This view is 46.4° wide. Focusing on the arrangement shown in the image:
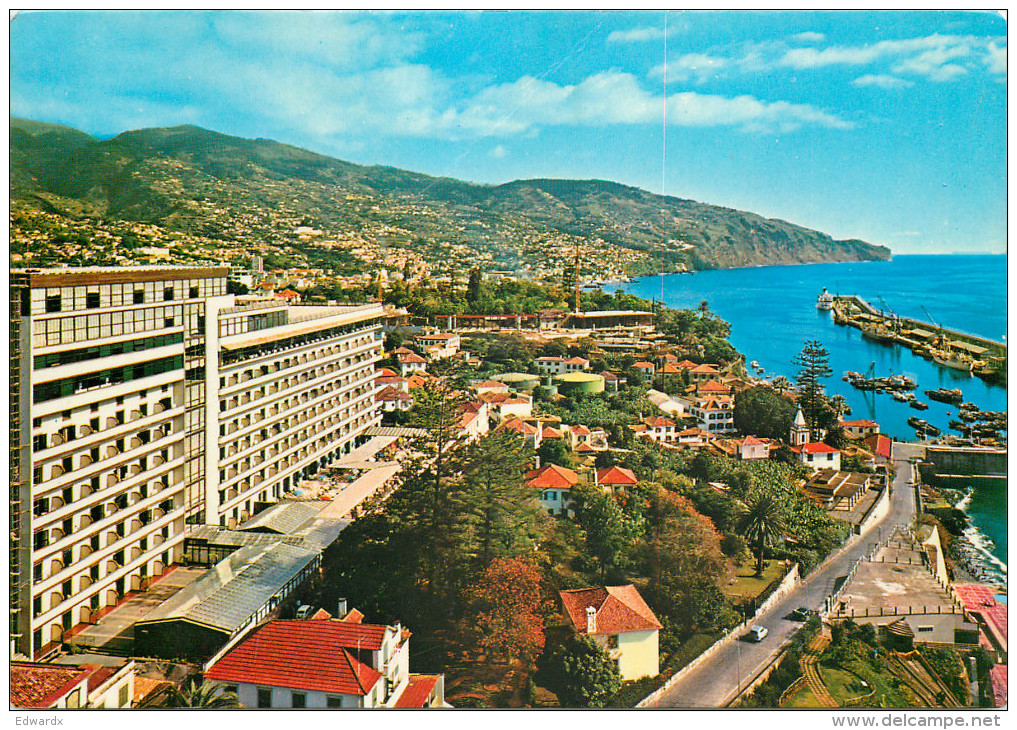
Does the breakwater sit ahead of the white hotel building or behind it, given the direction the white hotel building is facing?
ahead

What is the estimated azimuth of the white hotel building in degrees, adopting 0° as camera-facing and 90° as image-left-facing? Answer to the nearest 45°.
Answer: approximately 315°

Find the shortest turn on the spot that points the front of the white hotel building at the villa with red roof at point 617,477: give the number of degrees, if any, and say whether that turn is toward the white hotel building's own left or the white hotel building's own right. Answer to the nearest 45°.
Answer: approximately 45° to the white hotel building's own left

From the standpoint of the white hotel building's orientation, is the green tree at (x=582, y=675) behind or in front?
in front

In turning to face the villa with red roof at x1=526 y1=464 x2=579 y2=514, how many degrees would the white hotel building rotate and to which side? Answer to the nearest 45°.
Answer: approximately 45° to its left

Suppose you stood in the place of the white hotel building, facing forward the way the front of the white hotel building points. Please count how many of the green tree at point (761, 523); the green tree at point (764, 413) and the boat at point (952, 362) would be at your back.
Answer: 0

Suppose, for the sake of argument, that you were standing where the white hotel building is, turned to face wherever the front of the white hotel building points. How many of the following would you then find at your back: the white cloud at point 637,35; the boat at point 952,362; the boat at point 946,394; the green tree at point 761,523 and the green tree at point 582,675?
0

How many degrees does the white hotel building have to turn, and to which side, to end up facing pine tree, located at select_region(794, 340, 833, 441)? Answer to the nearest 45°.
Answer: approximately 45° to its left

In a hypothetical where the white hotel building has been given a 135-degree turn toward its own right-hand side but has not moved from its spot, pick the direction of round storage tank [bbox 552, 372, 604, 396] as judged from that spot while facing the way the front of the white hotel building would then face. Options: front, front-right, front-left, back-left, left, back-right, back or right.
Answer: back

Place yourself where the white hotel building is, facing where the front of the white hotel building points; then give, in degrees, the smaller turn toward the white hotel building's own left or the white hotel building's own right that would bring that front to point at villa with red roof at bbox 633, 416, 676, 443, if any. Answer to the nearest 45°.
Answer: approximately 45° to the white hotel building's own left

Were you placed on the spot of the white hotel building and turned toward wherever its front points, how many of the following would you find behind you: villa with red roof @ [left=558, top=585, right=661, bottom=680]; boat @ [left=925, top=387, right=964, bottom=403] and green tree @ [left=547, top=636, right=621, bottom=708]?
0

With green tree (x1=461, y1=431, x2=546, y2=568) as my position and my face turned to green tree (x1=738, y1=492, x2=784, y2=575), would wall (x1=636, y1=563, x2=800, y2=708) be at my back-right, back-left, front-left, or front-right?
front-right

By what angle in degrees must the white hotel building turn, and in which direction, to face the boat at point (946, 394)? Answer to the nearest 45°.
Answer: approximately 45° to its left

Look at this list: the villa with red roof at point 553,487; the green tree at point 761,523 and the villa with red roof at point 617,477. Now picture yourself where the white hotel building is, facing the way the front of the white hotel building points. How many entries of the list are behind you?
0
